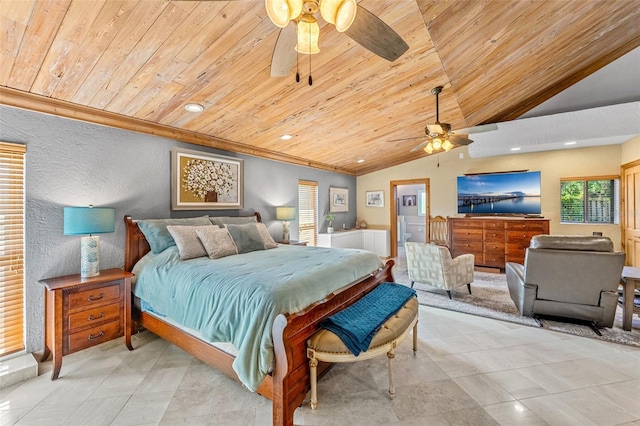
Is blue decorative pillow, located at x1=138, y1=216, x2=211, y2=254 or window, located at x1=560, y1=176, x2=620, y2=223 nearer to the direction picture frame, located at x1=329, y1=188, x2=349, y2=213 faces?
the window

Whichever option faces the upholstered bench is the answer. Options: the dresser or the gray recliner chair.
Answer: the dresser

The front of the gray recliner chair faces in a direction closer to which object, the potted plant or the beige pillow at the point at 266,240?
the potted plant

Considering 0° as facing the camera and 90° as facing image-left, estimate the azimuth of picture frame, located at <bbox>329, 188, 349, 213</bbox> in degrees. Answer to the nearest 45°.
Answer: approximately 315°

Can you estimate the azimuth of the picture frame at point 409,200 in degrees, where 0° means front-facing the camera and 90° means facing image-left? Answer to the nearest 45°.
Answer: approximately 0°

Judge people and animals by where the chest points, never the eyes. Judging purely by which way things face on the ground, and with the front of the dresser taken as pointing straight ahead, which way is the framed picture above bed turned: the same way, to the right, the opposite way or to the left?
to the left

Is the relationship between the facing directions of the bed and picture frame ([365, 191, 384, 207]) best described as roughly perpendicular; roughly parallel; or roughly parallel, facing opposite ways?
roughly perpendicular

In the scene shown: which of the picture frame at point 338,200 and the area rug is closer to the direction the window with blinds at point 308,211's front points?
the area rug

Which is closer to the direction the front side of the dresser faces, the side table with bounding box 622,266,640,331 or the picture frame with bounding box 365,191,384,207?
the side table

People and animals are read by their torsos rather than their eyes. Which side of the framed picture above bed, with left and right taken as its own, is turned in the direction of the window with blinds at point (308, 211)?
left

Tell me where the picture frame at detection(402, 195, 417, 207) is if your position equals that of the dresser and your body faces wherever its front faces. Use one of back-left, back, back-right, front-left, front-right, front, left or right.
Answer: back-right
